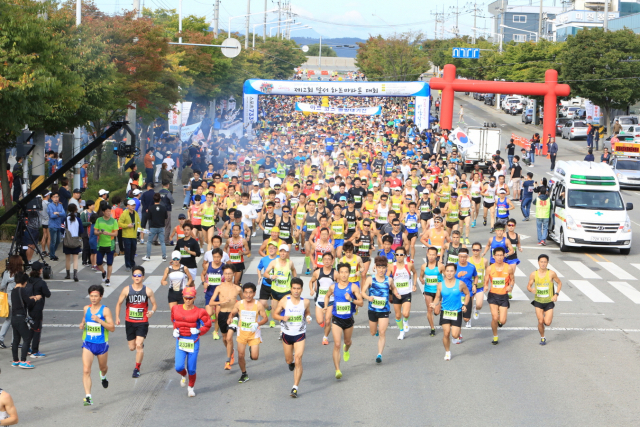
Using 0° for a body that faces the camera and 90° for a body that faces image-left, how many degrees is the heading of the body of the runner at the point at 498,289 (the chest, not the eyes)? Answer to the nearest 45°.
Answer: approximately 0°

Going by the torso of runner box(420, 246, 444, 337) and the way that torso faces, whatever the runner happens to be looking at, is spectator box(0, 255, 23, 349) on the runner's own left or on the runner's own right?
on the runner's own right

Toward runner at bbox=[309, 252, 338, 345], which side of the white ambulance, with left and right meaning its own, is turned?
front

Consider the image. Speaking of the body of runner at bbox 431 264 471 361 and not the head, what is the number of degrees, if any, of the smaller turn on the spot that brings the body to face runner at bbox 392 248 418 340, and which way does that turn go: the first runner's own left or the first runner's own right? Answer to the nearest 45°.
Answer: approximately 135° to the first runner's own right

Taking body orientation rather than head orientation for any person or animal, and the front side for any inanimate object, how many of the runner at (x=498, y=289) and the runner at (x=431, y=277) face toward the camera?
2

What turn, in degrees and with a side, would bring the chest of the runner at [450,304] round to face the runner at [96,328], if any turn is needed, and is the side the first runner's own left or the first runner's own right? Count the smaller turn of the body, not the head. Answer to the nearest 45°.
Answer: approximately 45° to the first runner's own right

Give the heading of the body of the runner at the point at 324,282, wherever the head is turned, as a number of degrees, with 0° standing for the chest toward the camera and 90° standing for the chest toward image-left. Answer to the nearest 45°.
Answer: approximately 0°

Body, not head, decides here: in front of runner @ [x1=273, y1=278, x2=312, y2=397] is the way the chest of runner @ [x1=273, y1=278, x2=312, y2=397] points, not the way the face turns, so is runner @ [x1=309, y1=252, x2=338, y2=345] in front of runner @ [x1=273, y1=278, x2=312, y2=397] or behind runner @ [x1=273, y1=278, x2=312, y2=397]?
behind

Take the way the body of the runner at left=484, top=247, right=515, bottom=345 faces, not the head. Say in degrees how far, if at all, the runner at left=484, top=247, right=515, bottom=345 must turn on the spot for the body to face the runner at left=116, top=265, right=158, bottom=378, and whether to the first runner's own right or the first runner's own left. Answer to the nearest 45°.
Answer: approximately 45° to the first runner's own right

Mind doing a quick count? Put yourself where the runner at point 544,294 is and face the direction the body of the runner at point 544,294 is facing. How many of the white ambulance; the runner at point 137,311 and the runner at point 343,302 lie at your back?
1

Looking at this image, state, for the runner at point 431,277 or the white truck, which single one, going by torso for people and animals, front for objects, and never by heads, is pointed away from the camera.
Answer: the white truck
